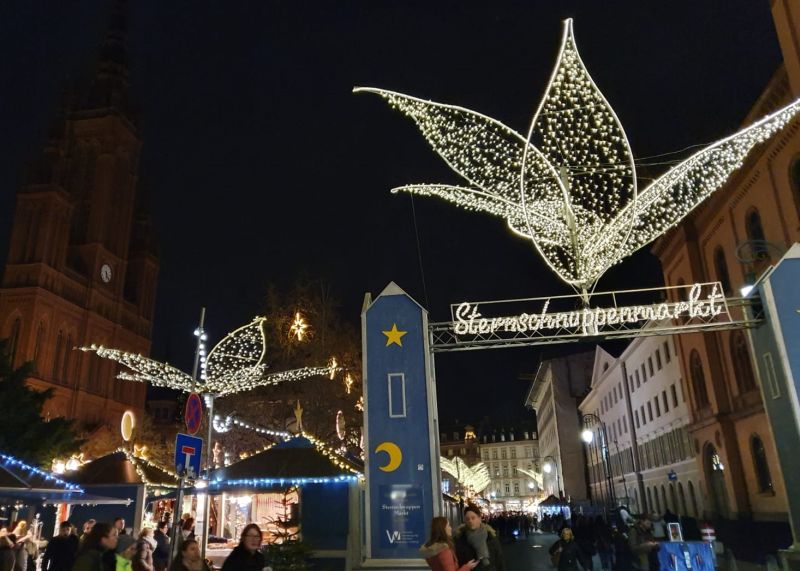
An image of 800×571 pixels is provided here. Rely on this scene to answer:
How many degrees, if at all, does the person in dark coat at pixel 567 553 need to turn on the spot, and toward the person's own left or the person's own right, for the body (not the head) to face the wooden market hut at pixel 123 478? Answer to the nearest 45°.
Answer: approximately 90° to the person's own right

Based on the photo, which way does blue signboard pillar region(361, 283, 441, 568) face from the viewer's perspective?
toward the camera

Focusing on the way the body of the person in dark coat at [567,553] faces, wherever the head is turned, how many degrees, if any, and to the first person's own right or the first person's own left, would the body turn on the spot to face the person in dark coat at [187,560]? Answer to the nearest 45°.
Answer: approximately 45° to the first person's own right

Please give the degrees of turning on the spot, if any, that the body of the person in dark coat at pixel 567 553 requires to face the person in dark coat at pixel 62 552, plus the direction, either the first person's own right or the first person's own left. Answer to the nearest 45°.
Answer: approximately 90° to the first person's own right

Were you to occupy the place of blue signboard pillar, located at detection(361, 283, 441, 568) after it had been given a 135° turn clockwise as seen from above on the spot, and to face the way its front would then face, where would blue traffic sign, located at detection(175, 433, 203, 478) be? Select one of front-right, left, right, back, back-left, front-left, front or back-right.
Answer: left

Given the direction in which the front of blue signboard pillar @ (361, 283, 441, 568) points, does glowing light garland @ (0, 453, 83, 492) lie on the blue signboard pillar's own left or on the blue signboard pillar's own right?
on the blue signboard pillar's own right

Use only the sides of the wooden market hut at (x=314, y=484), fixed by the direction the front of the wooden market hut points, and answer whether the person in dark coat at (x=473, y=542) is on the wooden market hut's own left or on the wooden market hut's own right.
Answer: on the wooden market hut's own left

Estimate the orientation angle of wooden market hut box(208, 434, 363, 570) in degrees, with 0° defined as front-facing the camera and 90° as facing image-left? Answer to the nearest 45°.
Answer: approximately 45°

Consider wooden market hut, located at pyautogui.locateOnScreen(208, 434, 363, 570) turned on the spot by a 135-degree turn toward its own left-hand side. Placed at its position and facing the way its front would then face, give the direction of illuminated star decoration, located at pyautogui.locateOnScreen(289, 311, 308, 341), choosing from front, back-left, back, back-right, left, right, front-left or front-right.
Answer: left

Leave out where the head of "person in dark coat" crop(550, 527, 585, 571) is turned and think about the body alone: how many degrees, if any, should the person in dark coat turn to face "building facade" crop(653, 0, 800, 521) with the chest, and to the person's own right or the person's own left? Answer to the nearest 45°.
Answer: approximately 135° to the person's own left
